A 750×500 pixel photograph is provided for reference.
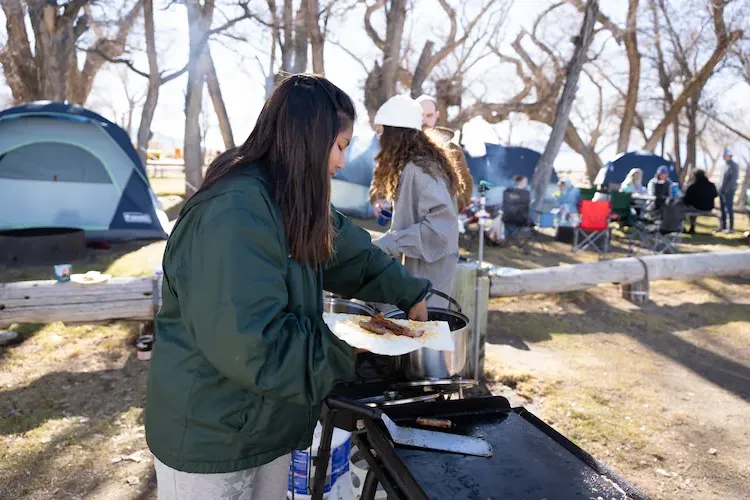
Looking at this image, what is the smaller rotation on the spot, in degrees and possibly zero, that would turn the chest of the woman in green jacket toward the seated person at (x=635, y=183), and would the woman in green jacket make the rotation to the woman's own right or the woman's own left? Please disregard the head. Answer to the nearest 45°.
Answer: approximately 45° to the woman's own left

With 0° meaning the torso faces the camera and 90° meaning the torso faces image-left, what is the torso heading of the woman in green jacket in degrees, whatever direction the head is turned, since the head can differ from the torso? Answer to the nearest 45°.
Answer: approximately 270°

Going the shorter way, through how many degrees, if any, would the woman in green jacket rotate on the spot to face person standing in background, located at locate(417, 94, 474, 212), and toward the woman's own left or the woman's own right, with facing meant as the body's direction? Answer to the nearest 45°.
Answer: approximately 45° to the woman's own left

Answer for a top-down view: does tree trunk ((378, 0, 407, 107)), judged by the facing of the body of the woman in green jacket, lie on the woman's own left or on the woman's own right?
on the woman's own left

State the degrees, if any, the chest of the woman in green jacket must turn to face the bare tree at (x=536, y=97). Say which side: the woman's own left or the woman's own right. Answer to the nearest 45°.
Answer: approximately 45° to the woman's own left

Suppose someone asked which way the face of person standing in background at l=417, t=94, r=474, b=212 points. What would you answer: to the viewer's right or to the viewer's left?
to the viewer's left

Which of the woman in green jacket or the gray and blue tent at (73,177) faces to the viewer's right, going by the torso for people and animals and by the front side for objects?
the woman in green jacket

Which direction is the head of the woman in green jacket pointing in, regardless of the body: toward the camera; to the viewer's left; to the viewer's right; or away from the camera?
to the viewer's right

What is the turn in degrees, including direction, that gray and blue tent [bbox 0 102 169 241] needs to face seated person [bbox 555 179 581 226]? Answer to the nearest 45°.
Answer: approximately 90° to its left

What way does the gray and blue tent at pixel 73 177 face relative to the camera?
toward the camera

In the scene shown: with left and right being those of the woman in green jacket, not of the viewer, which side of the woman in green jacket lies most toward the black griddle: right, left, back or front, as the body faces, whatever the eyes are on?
front

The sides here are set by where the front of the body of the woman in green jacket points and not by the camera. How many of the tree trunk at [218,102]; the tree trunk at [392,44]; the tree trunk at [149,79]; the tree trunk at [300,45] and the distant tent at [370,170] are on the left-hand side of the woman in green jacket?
5
